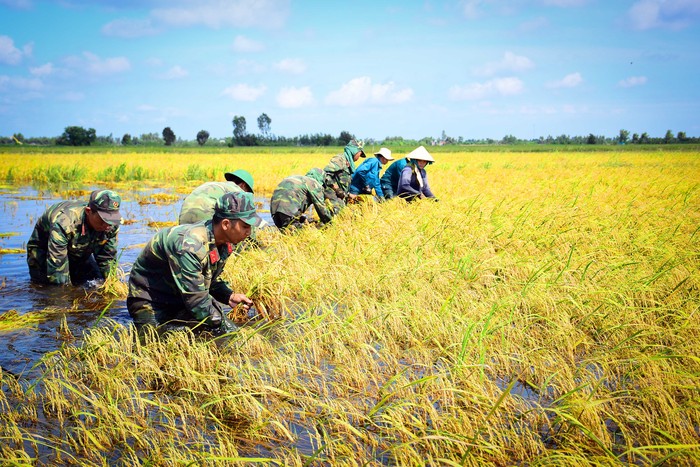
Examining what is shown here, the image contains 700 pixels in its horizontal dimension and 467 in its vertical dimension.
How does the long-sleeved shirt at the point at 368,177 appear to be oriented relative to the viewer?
to the viewer's right

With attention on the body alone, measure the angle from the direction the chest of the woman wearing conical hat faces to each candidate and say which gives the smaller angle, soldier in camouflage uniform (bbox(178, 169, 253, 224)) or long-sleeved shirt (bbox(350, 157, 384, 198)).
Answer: the soldier in camouflage uniform

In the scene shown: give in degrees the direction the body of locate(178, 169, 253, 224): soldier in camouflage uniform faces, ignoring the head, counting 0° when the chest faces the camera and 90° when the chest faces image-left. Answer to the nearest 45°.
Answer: approximately 270°

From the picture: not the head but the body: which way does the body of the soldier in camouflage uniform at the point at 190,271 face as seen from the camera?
to the viewer's right

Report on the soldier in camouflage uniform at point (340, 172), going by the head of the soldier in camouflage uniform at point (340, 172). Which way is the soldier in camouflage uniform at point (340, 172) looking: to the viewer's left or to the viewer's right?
to the viewer's right

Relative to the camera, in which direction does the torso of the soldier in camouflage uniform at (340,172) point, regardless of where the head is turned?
to the viewer's right

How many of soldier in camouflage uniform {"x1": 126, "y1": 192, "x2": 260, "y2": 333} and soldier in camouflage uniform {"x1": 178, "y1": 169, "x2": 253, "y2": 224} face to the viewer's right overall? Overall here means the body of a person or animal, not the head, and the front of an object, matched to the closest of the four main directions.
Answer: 2

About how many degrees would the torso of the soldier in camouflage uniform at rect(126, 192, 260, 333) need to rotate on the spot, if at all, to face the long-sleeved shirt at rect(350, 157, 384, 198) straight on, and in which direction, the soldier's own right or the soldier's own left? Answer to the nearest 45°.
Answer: approximately 45° to the soldier's own left

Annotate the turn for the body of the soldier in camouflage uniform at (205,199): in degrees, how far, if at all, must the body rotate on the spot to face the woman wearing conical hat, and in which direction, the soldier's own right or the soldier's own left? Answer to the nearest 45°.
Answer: approximately 45° to the soldier's own left

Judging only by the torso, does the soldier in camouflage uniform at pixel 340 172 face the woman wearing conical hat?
yes

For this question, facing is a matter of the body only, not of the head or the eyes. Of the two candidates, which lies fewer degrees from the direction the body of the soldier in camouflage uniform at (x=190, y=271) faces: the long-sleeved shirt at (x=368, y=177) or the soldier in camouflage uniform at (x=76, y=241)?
the long-sleeved shirt
